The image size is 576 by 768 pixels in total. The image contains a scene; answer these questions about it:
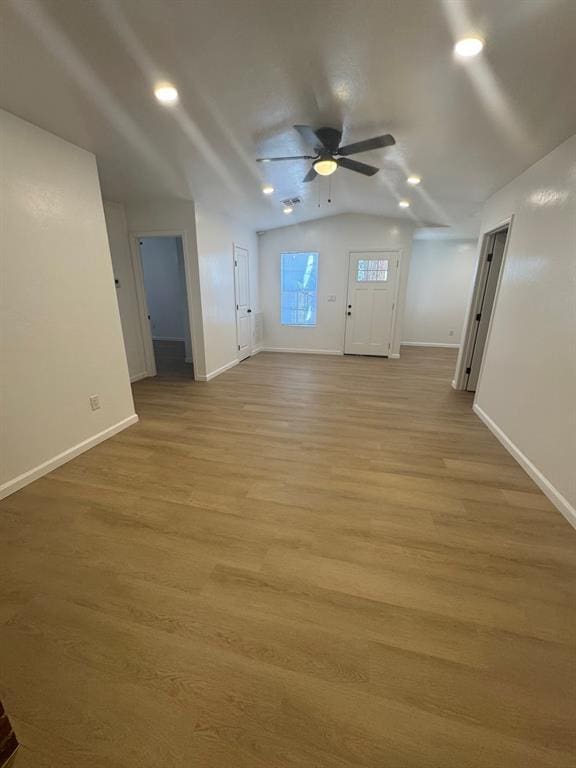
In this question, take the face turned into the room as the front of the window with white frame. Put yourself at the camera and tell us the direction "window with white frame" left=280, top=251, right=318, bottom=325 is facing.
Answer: facing the viewer

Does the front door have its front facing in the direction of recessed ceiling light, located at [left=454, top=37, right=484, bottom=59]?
yes

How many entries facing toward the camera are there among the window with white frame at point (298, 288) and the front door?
2

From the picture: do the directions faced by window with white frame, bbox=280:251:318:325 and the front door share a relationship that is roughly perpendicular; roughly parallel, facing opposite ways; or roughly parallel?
roughly parallel

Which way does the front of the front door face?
toward the camera

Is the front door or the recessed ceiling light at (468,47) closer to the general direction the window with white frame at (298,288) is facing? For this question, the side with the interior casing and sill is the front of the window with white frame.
the recessed ceiling light

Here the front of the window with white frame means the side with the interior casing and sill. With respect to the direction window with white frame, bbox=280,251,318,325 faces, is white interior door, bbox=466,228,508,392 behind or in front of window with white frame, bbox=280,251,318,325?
in front

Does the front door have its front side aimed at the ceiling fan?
yes

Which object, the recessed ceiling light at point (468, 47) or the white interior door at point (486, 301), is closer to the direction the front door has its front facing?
the recessed ceiling light

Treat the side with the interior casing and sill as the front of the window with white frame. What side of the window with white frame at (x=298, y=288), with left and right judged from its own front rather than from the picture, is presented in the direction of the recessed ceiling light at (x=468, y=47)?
front

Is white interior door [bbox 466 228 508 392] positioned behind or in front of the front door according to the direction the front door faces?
in front

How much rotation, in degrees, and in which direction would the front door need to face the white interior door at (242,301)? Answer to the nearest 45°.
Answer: approximately 90° to its right

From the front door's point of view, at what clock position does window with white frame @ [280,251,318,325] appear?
The window with white frame is roughly at 3 o'clock from the front door.

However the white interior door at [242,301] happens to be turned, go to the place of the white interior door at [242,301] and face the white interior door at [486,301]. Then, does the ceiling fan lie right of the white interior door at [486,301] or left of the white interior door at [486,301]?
right
